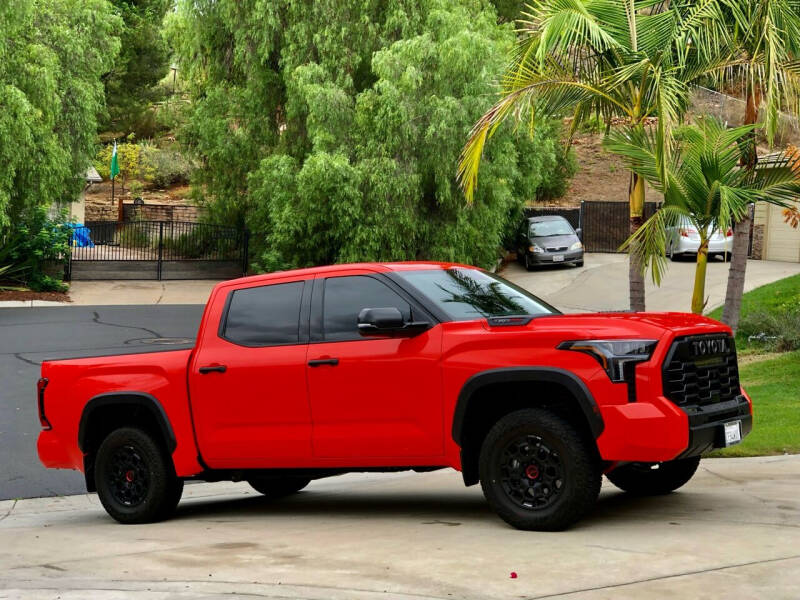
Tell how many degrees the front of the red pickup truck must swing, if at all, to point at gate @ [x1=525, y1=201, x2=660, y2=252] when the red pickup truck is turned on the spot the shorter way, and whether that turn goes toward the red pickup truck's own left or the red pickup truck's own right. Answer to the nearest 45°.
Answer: approximately 135° to the red pickup truck's own left

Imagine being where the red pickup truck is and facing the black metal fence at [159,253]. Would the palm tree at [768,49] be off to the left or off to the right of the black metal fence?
right

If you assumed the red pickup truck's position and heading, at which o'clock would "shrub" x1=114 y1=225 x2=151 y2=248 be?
The shrub is roughly at 7 o'clock from the red pickup truck.

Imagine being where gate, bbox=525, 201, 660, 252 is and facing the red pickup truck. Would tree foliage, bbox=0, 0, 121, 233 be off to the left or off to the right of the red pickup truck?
right

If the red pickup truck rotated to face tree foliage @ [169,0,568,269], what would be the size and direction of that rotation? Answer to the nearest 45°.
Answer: approximately 135° to its left

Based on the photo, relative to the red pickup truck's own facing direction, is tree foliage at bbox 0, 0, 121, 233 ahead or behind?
behind

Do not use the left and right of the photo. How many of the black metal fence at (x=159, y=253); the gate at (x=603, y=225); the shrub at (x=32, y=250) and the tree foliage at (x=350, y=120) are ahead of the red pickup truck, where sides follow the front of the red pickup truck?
0

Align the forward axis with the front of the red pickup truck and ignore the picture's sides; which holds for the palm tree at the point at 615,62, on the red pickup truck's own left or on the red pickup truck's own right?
on the red pickup truck's own left

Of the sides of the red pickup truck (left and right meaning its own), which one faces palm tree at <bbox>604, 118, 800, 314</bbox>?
left

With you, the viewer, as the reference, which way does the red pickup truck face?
facing the viewer and to the right of the viewer

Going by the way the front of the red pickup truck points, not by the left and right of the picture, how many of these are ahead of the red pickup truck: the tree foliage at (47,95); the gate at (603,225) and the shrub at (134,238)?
0

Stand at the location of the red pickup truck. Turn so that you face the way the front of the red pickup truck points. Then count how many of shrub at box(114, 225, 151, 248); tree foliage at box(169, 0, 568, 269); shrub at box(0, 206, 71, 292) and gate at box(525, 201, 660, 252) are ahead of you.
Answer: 0

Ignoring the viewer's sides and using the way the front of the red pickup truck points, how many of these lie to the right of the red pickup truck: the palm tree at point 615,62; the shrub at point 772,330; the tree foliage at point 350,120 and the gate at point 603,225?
0

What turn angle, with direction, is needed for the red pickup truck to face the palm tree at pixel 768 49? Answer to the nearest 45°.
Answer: approximately 90° to its left

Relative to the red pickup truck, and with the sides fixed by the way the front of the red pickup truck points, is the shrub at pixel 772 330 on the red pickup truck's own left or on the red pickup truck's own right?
on the red pickup truck's own left

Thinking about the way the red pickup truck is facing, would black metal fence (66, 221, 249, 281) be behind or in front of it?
behind
